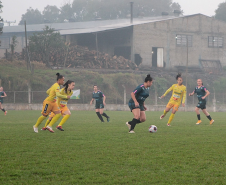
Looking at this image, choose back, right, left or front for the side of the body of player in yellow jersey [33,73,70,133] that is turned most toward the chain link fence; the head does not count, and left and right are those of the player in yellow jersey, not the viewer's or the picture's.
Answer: left

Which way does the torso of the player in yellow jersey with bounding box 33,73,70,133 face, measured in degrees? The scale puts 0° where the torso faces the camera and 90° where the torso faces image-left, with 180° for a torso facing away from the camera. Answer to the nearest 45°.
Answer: approximately 270°

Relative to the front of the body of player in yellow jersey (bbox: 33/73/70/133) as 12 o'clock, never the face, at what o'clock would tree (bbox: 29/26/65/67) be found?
The tree is roughly at 9 o'clock from the player in yellow jersey.

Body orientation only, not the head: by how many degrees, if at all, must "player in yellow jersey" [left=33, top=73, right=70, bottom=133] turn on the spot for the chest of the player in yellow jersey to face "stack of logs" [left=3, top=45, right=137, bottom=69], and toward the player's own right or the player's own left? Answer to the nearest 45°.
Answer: approximately 90° to the player's own left
